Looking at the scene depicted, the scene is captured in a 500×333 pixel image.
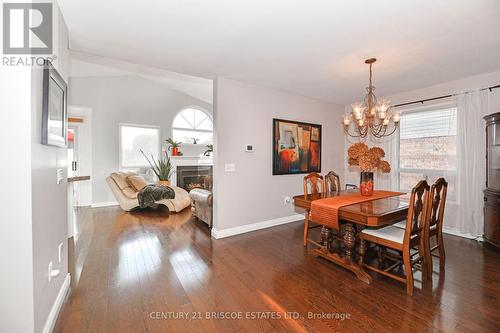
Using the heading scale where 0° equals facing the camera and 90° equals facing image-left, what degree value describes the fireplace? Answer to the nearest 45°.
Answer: approximately 0°

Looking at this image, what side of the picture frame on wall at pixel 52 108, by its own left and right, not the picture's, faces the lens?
right

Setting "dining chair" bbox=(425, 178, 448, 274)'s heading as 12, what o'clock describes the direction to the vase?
The vase is roughly at 11 o'clock from the dining chair.

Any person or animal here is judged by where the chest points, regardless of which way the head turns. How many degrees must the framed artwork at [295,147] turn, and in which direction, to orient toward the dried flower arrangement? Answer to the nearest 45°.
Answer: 0° — it already faces it

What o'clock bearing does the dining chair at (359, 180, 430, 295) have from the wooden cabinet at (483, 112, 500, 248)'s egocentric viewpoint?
The dining chair is roughly at 11 o'clock from the wooden cabinet.

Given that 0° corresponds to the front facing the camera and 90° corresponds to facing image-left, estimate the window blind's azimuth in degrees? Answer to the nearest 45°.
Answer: approximately 45°

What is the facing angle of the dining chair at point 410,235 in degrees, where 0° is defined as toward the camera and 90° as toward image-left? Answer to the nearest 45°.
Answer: approximately 135°

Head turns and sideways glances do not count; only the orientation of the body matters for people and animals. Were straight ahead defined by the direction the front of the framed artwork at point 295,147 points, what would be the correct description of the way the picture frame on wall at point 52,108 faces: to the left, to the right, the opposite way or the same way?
to the left
